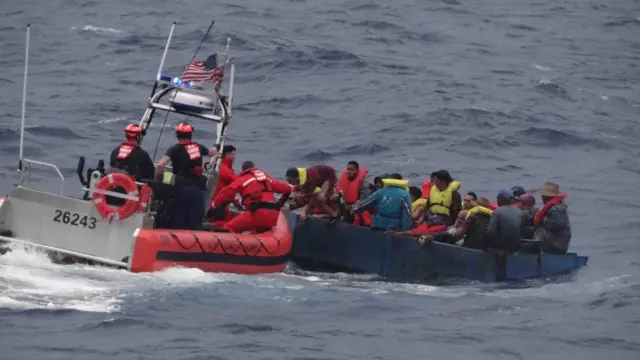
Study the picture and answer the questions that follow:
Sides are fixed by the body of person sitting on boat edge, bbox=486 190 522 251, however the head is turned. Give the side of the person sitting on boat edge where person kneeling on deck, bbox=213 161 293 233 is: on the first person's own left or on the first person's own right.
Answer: on the first person's own left

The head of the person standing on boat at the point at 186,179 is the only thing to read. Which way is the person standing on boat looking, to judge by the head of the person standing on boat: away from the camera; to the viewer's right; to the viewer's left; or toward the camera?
away from the camera

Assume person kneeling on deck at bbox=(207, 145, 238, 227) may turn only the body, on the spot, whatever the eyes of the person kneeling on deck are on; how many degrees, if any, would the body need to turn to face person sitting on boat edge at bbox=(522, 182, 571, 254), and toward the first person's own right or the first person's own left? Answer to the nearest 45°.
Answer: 0° — they already face them

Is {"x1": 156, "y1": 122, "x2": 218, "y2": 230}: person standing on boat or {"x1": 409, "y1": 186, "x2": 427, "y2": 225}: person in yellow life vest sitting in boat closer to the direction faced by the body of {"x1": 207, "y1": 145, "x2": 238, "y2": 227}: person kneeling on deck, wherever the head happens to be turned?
the person in yellow life vest sitting in boat

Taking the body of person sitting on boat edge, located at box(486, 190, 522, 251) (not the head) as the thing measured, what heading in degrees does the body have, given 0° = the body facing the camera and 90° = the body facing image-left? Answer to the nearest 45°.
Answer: approximately 180°

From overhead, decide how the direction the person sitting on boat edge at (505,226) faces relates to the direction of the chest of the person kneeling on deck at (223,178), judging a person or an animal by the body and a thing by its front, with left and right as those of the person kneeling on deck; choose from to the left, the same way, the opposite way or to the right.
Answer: to the left

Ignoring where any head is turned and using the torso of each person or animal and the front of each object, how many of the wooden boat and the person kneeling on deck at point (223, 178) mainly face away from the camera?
0

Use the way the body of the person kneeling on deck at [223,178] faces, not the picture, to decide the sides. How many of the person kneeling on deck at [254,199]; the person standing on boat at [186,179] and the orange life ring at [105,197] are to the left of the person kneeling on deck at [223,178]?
0

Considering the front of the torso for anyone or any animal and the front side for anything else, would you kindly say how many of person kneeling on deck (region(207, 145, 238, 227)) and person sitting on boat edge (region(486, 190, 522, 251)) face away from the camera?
1

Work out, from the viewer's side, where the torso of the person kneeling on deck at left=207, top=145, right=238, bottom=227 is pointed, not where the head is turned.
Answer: to the viewer's right

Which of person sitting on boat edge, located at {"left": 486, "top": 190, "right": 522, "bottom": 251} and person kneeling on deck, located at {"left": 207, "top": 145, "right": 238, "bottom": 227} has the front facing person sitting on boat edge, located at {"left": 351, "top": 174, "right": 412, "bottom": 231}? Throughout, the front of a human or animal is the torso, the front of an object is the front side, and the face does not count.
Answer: the person kneeling on deck
